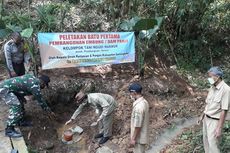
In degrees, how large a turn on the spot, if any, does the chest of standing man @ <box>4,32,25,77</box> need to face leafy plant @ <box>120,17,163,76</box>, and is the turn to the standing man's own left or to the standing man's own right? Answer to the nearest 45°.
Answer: approximately 45° to the standing man's own left

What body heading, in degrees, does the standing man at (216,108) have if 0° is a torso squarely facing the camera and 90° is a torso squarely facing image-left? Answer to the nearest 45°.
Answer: approximately 45°

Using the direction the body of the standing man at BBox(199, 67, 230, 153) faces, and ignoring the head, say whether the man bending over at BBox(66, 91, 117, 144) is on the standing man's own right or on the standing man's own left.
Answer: on the standing man's own right

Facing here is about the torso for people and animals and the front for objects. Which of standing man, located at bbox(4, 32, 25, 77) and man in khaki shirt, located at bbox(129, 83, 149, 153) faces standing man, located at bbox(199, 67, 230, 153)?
standing man, located at bbox(4, 32, 25, 77)

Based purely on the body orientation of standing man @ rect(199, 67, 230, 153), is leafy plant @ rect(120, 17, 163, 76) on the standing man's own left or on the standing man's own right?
on the standing man's own right

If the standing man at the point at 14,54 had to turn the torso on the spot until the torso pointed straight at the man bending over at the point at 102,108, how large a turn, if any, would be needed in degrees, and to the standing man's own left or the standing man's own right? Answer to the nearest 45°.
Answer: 0° — they already face them

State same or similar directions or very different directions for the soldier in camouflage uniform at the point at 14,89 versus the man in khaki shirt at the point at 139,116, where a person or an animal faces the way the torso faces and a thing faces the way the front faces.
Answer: very different directions

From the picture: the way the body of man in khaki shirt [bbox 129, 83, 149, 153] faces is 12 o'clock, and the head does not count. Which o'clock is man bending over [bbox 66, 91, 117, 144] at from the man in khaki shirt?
The man bending over is roughly at 2 o'clock from the man in khaki shirt.

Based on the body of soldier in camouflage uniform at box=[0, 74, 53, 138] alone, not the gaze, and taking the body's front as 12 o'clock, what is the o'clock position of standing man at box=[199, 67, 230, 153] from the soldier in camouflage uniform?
The standing man is roughly at 1 o'clock from the soldier in camouflage uniform.

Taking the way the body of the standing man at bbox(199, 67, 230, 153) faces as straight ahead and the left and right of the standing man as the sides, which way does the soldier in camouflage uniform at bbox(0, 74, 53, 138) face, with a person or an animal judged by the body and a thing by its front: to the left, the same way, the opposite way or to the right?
the opposite way

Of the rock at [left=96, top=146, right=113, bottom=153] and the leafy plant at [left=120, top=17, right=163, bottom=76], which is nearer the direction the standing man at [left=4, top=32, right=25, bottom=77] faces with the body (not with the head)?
the rock

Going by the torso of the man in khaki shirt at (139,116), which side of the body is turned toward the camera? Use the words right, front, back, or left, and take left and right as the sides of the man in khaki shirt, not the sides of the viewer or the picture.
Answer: left
